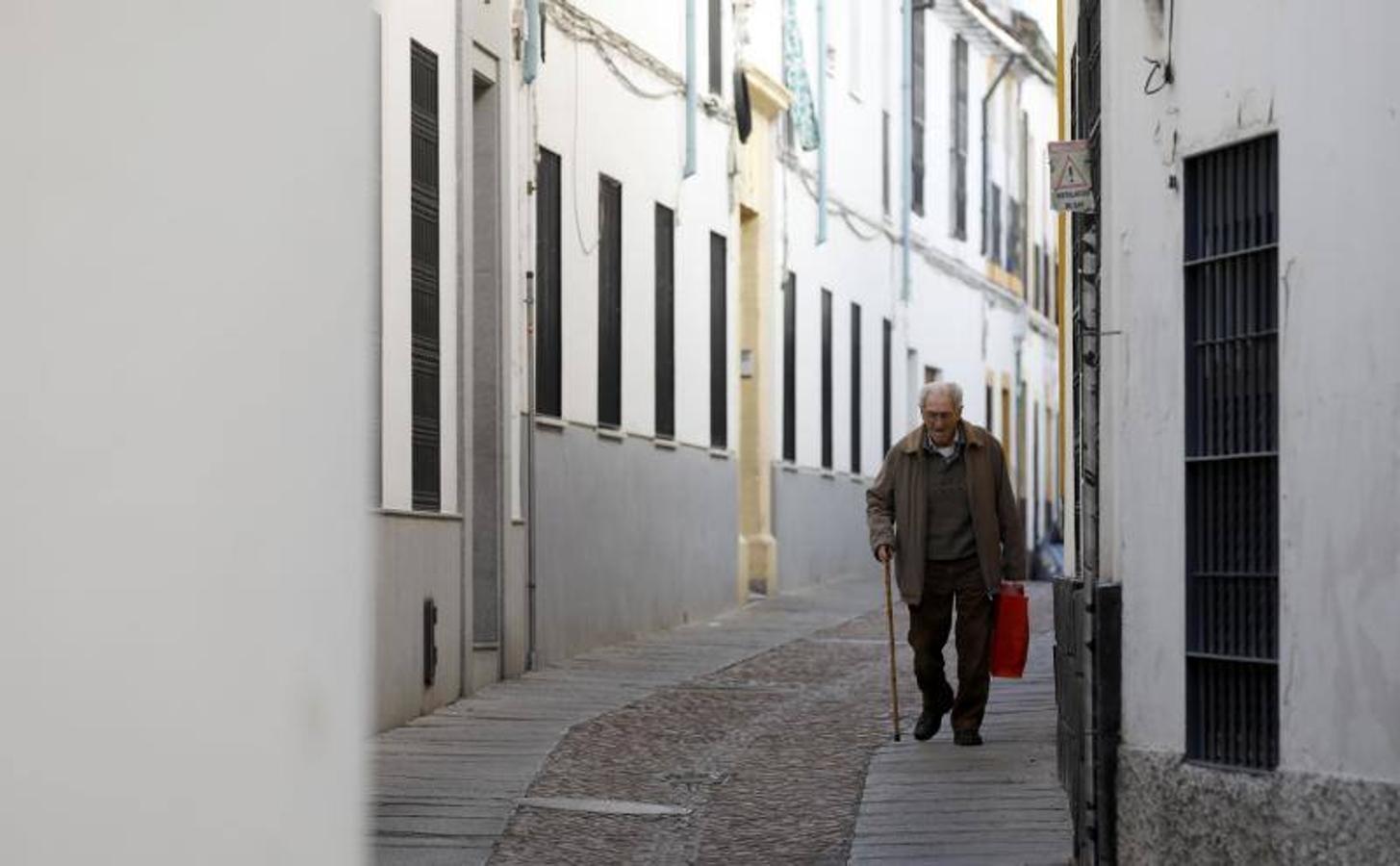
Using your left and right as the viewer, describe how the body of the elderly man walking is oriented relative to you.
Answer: facing the viewer

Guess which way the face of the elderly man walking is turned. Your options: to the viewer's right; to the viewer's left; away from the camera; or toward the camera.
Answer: toward the camera

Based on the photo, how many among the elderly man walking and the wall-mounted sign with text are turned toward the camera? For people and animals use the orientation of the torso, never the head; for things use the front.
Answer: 2

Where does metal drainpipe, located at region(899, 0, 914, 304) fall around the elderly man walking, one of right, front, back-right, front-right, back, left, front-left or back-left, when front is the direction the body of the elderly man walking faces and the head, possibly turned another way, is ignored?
back

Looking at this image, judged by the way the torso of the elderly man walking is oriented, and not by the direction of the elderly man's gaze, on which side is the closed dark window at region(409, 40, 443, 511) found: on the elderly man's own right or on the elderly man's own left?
on the elderly man's own right

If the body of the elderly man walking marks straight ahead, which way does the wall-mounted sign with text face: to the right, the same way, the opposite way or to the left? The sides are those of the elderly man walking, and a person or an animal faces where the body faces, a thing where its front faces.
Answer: the same way

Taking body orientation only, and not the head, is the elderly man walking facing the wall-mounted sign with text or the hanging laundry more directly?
the wall-mounted sign with text

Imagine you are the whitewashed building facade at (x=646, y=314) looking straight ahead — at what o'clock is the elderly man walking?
The elderly man walking is roughly at 1 o'clock from the whitewashed building facade.

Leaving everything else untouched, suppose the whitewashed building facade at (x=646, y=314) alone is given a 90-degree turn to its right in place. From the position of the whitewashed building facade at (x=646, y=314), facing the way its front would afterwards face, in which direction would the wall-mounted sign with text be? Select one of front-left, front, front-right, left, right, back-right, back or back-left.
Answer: front-left

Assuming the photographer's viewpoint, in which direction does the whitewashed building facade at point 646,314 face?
facing the viewer and to the right of the viewer

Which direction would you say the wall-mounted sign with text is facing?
toward the camera

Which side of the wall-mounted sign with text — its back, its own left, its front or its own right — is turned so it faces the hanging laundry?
back

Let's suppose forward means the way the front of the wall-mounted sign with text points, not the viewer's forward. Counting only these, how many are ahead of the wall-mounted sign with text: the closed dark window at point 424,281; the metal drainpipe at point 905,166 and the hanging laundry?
0
